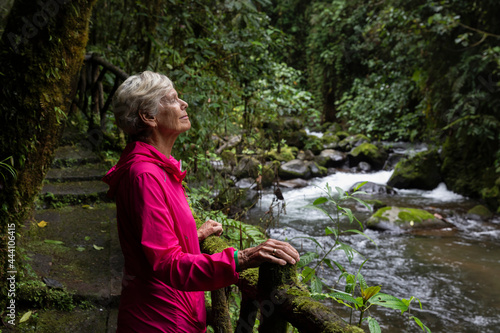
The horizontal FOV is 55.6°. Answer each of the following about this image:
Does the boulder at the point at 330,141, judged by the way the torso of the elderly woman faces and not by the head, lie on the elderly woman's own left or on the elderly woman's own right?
on the elderly woman's own left

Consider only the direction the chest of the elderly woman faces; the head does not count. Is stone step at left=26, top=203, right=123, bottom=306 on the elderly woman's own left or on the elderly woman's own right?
on the elderly woman's own left

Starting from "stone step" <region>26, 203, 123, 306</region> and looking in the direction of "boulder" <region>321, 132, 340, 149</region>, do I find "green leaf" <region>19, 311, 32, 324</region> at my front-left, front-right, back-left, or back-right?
back-right

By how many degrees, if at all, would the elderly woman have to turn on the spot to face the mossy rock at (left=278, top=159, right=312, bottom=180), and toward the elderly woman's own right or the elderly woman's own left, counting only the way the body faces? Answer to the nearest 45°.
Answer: approximately 90° to the elderly woman's own left

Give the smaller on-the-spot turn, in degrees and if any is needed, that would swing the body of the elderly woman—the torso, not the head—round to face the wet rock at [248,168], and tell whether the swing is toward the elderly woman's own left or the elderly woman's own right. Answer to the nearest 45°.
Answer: approximately 90° to the elderly woman's own left

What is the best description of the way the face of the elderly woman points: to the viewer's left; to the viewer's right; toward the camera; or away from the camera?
to the viewer's right

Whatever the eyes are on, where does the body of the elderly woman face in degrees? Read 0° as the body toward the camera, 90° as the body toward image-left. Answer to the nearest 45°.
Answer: approximately 270°

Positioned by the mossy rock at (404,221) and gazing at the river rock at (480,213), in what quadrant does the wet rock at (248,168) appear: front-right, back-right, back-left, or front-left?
back-left

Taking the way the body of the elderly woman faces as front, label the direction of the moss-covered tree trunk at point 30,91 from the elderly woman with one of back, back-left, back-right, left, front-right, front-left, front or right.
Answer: back-left

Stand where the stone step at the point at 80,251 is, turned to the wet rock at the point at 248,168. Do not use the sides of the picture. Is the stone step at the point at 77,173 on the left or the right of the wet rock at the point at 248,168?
left

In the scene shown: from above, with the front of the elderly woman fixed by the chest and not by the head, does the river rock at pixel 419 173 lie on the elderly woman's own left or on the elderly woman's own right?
on the elderly woman's own left
